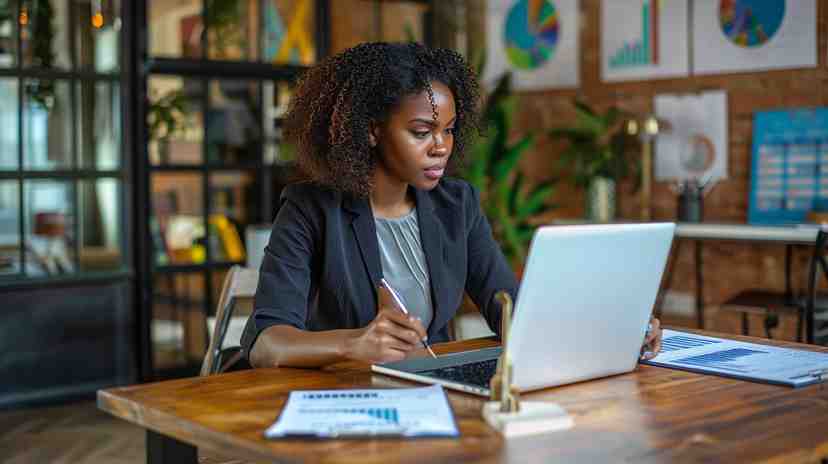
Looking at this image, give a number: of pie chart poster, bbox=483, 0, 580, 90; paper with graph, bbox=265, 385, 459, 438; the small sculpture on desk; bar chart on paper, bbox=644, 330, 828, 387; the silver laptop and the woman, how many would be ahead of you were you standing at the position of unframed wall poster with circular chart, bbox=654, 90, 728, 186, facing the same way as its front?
5

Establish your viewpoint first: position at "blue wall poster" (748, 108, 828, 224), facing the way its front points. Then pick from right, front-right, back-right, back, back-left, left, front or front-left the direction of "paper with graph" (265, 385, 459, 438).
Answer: front

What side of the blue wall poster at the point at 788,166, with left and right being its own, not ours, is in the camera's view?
front

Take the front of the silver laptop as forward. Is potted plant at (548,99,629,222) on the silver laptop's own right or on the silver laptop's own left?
on the silver laptop's own right

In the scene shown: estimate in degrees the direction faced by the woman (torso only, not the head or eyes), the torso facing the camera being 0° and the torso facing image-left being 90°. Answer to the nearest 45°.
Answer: approximately 315°

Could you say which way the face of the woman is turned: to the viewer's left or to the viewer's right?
to the viewer's right

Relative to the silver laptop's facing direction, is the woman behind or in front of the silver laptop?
in front

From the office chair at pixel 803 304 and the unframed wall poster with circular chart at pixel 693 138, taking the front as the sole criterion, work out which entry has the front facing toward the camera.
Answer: the unframed wall poster with circular chart

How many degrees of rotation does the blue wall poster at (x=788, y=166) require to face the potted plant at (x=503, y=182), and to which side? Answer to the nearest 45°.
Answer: approximately 90° to its right

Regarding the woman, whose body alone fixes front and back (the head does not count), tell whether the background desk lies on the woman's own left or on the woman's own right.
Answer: on the woman's own left

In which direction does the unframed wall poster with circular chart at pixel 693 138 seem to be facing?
toward the camera

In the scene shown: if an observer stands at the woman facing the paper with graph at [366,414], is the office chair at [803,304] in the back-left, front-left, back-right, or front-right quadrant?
back-left

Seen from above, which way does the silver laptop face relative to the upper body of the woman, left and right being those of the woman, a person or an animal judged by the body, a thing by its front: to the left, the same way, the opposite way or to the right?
the opposite way

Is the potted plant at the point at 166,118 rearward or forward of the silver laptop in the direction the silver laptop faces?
forward
